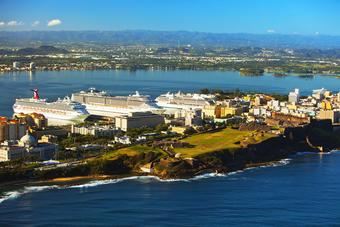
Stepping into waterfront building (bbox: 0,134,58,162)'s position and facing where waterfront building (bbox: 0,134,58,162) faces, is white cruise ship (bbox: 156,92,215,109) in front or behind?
behind

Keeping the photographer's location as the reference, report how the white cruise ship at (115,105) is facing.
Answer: facing to the right of the viewer

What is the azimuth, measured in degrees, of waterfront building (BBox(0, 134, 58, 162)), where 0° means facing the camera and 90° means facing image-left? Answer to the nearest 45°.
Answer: approximately 0°

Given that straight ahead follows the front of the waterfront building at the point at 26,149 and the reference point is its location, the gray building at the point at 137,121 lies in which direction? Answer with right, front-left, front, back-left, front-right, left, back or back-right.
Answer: back-left

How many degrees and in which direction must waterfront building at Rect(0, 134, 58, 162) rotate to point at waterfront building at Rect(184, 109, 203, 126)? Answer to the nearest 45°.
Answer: approximately 135° to its left

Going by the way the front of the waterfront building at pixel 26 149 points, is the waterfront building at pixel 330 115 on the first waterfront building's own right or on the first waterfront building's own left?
on the first waterfront building's own left

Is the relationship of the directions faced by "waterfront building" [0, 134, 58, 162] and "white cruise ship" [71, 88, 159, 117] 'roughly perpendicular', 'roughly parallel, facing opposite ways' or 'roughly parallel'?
roughly perpendicular

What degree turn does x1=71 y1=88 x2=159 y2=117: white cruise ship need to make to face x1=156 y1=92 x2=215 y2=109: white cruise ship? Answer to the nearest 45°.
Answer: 0° — it already faces it

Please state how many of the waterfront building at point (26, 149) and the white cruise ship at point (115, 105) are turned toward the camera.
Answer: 1
